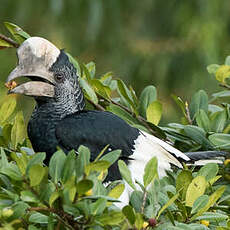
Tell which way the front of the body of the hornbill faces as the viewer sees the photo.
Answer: to the viewer's left
